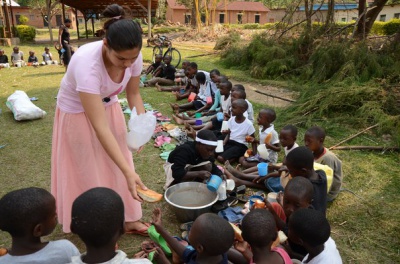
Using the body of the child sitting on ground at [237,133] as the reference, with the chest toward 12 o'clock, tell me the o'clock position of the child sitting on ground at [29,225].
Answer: the child sitting on ground at [29,225] is roughly at 11 o'clock from the child sitting on ground at [237,133].

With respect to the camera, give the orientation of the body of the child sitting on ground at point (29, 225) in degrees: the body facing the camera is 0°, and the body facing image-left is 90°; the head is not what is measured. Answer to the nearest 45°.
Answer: approximately 225°

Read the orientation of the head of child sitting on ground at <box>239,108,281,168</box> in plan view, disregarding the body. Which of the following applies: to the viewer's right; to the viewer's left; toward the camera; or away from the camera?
to the viewer's left

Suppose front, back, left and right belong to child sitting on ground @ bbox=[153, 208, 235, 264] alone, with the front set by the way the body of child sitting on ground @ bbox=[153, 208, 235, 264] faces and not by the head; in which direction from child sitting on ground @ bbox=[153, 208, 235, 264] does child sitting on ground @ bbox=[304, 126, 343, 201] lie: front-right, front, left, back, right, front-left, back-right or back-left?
right

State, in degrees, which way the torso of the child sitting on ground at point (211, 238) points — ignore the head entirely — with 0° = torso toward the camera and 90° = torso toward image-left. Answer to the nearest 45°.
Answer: approximately 135°

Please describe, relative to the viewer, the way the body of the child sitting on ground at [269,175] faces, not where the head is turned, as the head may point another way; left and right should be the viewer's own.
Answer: facing to the left of the viewer

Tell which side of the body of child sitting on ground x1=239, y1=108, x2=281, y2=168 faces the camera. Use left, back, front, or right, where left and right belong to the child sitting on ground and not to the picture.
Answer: left

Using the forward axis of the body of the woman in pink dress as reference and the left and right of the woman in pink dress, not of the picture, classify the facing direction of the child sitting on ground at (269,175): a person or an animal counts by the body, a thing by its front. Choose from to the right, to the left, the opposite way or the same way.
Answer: the opposite way

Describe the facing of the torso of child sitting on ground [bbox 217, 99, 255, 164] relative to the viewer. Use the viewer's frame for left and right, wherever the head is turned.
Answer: facing the viewer and to the left of the viewer

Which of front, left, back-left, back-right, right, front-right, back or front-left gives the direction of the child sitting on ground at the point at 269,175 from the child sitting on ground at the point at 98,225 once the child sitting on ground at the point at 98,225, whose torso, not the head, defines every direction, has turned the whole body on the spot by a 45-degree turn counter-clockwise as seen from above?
right

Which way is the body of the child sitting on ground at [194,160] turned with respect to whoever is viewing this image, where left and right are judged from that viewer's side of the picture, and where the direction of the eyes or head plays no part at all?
facing the viewer and to the right of the viewer

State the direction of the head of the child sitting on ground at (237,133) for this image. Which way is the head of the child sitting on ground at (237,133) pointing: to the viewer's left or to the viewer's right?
to the viewer's left

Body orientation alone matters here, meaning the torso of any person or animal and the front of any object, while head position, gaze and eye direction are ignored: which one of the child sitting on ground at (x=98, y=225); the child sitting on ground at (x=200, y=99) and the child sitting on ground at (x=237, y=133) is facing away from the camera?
the child sitting on ground at (x=98, y=225)
